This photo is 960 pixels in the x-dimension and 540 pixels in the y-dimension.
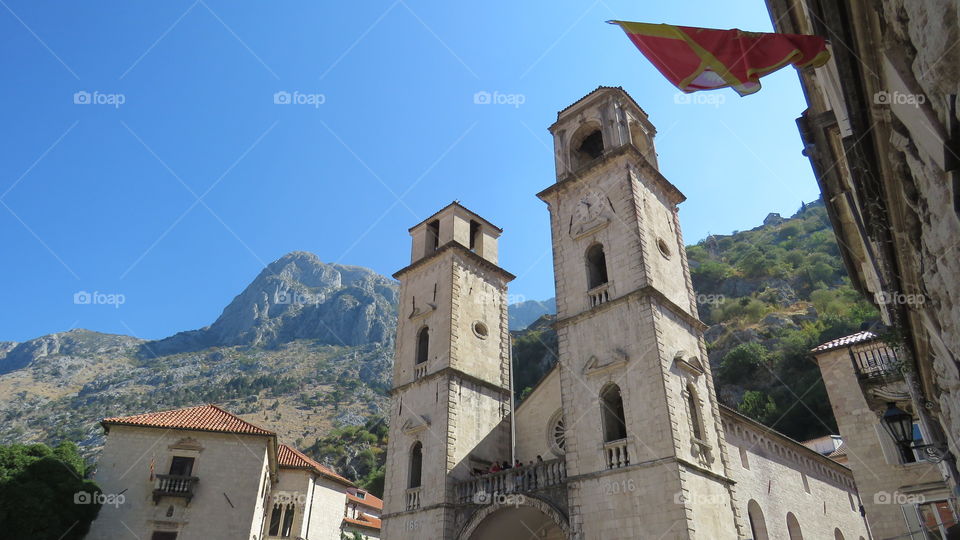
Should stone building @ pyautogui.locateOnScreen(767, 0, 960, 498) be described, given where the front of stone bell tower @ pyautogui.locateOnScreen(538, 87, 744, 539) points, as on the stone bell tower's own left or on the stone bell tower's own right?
on the stone bell tower's own left

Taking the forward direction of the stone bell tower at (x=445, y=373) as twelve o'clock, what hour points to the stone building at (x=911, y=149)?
The stone building is roughly at 10 o'clock from the stone bell tower.

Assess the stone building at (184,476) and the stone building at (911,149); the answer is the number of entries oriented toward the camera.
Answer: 1

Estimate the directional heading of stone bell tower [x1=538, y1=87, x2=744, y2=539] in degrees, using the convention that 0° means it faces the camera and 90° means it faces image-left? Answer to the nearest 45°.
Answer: approximately 45°

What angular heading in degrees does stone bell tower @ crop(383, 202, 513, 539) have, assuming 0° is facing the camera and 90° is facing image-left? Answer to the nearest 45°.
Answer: approximately 45°

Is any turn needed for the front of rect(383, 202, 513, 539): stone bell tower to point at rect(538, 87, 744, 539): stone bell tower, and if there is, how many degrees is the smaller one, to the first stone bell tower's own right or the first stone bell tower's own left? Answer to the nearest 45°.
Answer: approximately 90° to the first stone bell tower's own left

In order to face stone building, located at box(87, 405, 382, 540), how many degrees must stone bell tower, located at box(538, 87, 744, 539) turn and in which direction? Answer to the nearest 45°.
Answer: approximately 45° to its right

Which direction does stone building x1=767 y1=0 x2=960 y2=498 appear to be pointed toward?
to the viewer's left

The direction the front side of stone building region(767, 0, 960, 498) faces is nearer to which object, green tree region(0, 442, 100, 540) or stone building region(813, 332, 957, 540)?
the green tree

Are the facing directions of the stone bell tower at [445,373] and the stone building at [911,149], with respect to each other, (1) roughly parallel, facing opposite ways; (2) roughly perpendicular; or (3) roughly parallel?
roughly perpendicular

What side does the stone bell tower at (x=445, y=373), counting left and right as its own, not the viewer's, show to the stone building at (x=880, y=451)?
left

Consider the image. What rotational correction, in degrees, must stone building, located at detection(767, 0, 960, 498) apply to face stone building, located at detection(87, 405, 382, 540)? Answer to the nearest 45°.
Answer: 0° — it already faces it
